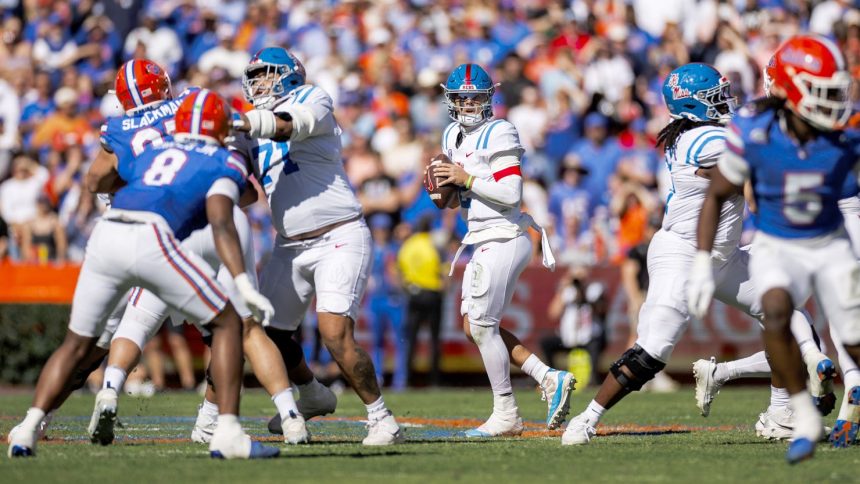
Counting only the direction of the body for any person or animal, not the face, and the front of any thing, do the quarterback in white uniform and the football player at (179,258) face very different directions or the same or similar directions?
very different directions

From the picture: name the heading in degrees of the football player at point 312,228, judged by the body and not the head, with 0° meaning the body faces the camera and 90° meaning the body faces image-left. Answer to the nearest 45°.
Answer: approximately 45°

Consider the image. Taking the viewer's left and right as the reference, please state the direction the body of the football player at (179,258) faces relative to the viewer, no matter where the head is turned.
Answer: facing away from the viewer and to the right of the viewer
